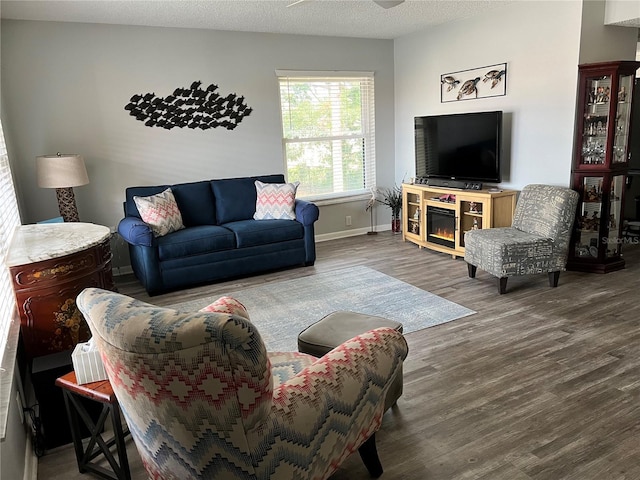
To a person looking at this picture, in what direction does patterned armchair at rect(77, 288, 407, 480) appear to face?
facing away from the viewer and to the right of the viewer

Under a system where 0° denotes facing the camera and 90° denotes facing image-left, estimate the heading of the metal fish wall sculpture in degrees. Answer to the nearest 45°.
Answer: approximately 0°

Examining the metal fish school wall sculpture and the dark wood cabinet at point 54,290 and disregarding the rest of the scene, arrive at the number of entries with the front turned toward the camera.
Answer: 1

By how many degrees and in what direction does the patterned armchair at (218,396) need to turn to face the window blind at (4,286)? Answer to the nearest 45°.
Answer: approximately 90° to its left

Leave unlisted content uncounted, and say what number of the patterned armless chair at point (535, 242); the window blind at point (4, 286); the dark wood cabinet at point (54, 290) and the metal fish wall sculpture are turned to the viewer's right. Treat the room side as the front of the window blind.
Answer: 2

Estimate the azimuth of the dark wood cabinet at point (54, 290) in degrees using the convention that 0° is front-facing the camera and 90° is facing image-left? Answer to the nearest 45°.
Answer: approximately 270°
